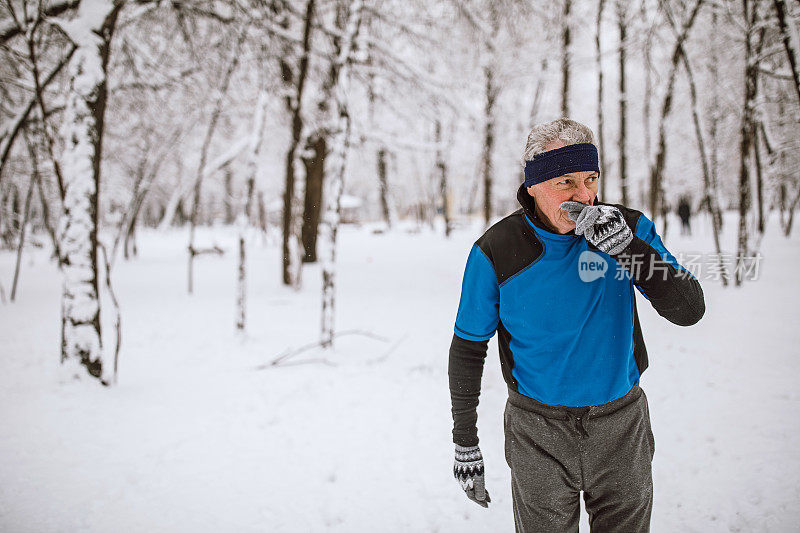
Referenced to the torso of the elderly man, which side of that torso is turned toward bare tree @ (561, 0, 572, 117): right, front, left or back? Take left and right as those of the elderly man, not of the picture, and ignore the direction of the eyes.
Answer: back

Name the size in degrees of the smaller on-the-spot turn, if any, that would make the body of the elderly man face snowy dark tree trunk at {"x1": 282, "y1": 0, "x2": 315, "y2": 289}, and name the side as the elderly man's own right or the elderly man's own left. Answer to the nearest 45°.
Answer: approximately 135° to the elderly man's own right

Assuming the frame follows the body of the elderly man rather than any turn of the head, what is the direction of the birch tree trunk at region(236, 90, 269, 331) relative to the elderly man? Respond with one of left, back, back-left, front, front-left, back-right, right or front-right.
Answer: back-right

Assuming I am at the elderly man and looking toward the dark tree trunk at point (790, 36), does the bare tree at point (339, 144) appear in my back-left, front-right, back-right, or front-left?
front-left

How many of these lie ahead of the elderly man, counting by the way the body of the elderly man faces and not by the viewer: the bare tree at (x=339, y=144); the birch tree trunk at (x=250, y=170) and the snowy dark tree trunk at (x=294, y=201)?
0

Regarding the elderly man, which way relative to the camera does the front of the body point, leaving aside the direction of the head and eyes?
toward the camera

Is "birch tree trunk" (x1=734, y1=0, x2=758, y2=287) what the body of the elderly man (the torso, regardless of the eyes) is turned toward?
no

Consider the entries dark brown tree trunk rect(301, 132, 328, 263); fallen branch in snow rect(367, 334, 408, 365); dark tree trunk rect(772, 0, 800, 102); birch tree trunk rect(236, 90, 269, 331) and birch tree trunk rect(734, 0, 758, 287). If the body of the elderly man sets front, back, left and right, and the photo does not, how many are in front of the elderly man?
0

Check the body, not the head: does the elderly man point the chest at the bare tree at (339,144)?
no

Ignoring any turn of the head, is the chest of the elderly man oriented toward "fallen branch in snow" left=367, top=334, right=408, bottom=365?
no
